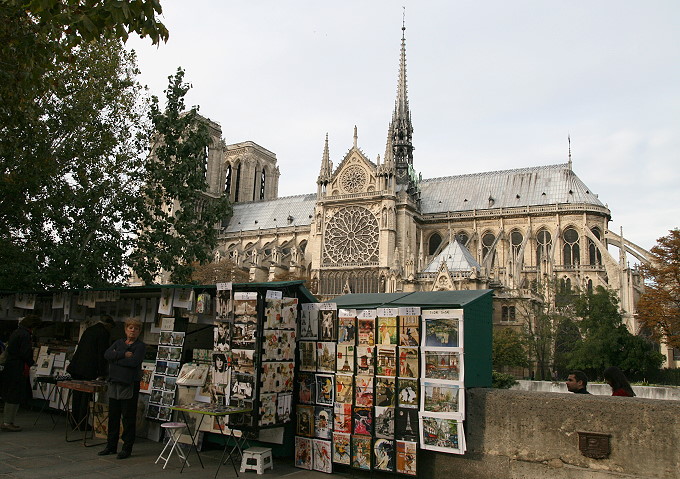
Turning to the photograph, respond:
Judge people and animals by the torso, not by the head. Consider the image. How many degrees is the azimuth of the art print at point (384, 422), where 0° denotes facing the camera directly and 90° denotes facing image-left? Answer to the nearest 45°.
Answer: approximately 0°

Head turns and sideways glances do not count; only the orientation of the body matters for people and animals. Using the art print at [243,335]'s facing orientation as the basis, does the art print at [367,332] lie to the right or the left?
on its left

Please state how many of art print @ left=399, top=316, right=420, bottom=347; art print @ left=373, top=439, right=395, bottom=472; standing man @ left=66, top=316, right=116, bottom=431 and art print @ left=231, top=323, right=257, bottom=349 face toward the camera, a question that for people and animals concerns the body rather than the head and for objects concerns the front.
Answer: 3

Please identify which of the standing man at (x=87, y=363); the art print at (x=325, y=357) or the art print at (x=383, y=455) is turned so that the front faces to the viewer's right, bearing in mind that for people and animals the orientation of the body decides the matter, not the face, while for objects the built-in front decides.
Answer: the standing man

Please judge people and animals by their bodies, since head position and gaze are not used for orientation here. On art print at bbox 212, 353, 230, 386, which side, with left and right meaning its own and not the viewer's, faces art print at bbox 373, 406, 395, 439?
left

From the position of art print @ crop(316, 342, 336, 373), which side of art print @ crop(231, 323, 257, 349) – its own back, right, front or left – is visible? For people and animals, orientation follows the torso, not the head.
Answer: left

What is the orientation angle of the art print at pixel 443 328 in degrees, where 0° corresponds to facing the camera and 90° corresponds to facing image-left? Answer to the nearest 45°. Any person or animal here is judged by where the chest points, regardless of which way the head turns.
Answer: approximately 0°
